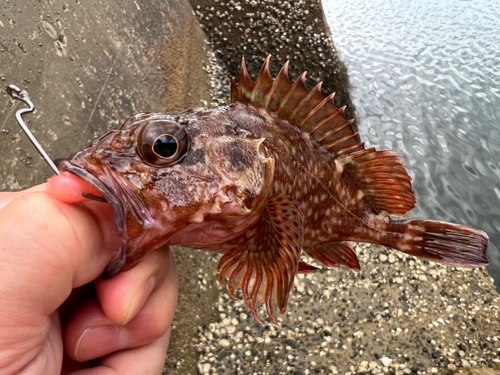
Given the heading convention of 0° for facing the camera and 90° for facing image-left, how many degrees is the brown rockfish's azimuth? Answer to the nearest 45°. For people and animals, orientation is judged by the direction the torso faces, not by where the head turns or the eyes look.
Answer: approximately 90°
